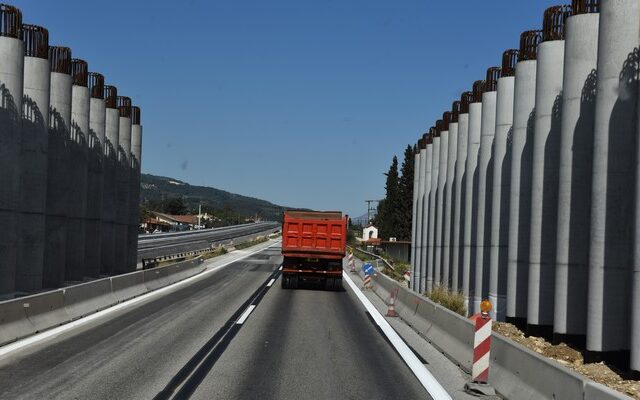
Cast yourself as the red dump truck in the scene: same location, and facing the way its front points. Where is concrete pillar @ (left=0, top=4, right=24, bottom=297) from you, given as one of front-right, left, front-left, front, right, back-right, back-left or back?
back-left

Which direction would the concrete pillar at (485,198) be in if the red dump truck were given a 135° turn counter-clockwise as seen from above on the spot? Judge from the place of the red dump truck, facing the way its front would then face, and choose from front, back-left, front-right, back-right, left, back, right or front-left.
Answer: left

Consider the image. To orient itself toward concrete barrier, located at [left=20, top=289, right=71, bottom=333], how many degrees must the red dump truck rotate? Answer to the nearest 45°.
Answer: approximately 180°

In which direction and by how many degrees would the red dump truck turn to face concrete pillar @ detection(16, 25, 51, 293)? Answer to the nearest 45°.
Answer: approximately 135° to its left

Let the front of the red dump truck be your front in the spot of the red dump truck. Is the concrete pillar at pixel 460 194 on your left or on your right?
on your right

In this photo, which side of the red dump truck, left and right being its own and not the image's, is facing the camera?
back

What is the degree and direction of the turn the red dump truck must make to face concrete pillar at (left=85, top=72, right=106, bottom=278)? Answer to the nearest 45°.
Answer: approximately 45° to its left
